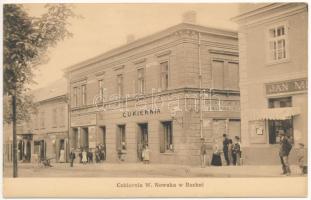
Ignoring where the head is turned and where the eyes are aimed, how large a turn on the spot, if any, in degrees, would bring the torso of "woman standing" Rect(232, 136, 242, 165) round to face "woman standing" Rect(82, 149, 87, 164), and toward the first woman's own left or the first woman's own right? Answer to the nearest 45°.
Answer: approximately 90° to the first woman's own right

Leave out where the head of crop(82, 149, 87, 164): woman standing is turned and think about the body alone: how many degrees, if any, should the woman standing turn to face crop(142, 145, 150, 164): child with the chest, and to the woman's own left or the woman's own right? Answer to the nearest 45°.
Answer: approximately 90° to the woman's own left

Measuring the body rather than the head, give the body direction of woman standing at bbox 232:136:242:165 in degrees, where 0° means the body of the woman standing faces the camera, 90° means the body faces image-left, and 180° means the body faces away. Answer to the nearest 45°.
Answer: approximately 0°

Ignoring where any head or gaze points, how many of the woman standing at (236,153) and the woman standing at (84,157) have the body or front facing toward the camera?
2

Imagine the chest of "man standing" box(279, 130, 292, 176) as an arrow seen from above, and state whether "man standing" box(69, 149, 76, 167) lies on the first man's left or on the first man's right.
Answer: on the first man's right

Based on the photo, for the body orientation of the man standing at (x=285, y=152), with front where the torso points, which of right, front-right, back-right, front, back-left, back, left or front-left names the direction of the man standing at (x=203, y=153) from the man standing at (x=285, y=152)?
front-right

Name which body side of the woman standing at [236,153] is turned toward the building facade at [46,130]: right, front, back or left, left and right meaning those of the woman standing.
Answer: right
